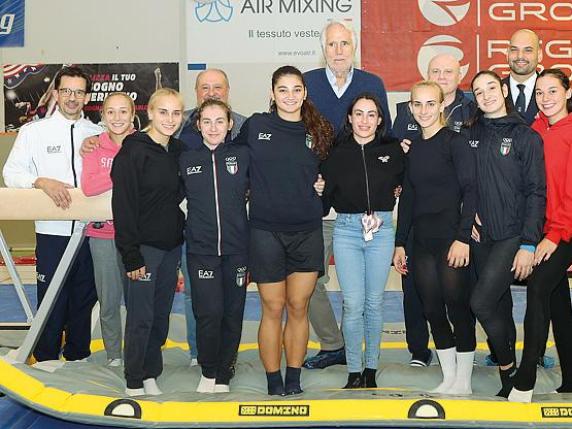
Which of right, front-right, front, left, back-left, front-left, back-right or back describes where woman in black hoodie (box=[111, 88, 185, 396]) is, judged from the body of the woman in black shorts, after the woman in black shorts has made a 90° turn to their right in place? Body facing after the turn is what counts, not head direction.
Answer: front

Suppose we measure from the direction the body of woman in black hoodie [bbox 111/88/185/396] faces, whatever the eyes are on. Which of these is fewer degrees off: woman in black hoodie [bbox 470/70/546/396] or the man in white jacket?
the woman in black hoodie

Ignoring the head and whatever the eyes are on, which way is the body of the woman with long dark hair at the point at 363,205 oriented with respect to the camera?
toward the camera

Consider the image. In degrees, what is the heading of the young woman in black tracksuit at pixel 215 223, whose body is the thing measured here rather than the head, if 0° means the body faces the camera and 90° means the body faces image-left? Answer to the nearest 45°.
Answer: approximately 0°

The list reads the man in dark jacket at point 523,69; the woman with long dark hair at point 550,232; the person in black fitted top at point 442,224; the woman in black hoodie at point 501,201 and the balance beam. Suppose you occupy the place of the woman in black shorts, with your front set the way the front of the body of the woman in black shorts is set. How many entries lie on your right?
1

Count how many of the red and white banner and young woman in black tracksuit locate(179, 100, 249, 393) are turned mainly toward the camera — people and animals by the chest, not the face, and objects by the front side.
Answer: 2

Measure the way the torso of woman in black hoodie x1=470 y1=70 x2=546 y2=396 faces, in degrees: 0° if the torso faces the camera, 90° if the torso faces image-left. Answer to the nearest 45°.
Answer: approximately 45°

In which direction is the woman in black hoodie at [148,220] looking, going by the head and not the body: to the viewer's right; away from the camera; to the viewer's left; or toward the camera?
toward the camera

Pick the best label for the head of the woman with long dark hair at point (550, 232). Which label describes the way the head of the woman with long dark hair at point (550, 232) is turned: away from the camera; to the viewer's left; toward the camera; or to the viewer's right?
toward the camera

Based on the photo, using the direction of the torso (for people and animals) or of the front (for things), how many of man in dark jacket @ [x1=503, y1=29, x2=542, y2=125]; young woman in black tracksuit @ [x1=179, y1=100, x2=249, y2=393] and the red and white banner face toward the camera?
3

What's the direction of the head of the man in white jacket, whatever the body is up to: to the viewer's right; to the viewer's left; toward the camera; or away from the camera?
toward the camera

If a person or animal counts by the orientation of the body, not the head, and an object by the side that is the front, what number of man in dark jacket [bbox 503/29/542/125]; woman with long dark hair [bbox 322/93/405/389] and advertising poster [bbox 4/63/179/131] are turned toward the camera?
3

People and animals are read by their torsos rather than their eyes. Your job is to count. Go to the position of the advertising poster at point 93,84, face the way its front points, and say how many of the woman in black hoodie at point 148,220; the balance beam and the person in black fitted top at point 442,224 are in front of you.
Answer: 3

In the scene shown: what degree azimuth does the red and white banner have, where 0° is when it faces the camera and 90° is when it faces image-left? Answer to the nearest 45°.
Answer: approximately 0°

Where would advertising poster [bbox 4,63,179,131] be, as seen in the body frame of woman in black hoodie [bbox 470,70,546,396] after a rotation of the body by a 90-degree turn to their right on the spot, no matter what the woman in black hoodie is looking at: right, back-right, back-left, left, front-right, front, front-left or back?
front

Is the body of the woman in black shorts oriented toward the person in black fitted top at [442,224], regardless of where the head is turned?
no
